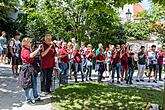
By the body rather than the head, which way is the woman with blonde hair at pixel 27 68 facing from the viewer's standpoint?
to the viewer's right

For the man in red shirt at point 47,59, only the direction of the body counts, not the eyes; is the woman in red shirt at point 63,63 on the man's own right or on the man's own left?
on the man's own left

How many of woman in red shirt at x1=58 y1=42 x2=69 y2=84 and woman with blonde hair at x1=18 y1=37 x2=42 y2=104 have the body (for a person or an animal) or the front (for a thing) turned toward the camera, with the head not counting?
1

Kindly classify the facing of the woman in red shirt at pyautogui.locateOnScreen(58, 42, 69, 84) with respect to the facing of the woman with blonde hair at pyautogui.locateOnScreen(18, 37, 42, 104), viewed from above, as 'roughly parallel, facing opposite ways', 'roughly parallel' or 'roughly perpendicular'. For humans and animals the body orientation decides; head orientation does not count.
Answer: roughly perpendicular

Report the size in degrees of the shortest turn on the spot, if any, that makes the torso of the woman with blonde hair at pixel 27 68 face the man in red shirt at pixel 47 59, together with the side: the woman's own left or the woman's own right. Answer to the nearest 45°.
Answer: approximately 45° to the woman's own left

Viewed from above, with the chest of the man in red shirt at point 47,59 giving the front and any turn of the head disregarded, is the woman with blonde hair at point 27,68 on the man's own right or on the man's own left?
on the man's own right
